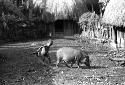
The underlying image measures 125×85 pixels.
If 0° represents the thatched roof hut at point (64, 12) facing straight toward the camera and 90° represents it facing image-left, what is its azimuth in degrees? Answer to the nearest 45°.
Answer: approximately 0°
